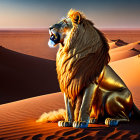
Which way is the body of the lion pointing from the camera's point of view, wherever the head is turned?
to the viewer's left
